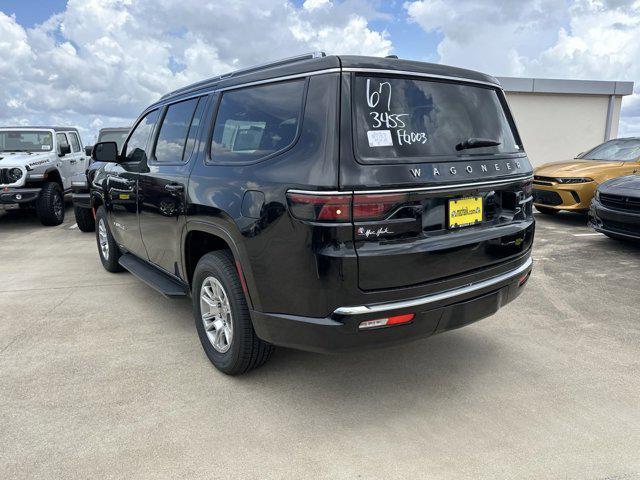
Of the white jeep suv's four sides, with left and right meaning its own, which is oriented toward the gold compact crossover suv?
left

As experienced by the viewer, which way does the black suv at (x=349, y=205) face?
facing away from the viewer and to the left of the viewer

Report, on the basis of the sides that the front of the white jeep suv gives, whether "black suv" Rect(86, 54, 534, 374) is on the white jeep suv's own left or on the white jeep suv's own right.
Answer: on the white jeep suv's own left

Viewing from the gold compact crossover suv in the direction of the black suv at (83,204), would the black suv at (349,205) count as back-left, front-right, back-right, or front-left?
front-left

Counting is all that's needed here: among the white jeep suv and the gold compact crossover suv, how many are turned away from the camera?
0

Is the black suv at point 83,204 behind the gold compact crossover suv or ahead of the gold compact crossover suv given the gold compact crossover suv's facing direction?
ahead

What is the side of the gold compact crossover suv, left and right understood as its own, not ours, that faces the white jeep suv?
front

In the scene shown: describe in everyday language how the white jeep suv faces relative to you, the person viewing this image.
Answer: facing the viewer and to the left of the viewer

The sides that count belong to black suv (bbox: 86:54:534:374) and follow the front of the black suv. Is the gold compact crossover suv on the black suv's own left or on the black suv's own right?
on the black suv's own right

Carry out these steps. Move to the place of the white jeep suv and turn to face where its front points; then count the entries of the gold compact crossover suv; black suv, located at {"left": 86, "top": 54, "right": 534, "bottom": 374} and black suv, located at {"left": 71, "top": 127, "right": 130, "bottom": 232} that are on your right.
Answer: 0

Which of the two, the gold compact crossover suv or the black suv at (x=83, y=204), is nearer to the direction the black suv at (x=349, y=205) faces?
the black suv

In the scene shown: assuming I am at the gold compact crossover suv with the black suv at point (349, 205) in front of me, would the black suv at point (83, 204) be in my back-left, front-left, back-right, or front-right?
front-right
